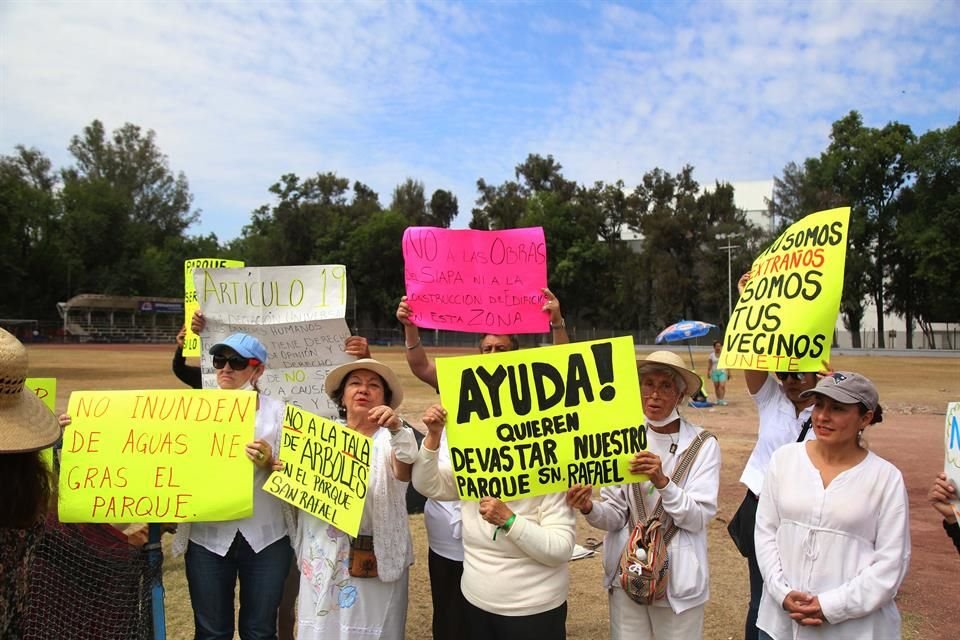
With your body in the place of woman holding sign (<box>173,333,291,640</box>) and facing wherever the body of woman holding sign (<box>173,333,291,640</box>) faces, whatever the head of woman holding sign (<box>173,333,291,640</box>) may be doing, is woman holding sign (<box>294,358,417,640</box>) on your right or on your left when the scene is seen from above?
on your left

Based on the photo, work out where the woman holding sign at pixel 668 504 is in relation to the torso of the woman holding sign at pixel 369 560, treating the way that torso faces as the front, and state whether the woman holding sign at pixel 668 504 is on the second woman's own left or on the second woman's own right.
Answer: on the second woman's own left

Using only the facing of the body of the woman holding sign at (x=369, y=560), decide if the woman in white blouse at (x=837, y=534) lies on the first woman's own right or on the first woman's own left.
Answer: on the first woman's own left

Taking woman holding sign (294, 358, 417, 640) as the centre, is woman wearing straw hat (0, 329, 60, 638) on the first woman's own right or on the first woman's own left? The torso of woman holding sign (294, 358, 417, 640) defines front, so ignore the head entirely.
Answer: on the first woman's own right

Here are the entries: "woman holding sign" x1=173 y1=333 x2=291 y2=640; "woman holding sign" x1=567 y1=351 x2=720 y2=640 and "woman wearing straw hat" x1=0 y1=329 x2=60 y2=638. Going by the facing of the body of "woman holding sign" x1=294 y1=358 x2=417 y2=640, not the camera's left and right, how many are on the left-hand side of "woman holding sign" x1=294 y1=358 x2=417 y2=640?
1

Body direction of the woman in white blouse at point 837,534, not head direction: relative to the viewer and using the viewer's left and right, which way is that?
facing the viewer and to the left of the viewer

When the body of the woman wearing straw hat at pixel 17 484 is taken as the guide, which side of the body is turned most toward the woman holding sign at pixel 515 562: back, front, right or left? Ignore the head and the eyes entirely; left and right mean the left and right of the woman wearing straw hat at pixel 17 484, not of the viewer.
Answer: right

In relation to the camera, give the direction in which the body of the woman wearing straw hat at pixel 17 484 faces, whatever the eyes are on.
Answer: away from the camera

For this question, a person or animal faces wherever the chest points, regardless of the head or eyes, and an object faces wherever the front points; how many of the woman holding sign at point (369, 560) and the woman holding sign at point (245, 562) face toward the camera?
2

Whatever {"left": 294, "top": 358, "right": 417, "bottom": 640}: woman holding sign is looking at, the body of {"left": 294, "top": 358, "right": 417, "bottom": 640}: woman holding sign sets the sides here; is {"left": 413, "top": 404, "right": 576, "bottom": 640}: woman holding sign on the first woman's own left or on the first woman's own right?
on the first woman's own left

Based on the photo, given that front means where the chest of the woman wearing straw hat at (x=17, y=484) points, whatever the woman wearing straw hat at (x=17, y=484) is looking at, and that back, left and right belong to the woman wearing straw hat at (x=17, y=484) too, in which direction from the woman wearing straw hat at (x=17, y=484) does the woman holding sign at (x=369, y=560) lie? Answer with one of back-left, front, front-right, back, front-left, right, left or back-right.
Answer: right

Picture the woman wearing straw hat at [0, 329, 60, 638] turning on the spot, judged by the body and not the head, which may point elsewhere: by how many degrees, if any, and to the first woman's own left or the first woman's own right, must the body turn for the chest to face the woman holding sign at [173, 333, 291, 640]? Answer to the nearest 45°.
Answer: approximately 45° to the first woman's own right

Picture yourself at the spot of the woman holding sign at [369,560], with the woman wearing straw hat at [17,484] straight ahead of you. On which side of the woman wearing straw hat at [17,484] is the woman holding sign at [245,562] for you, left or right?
right
